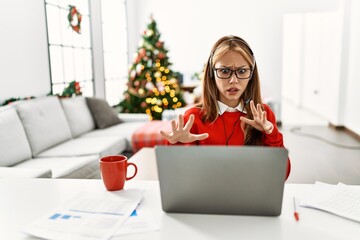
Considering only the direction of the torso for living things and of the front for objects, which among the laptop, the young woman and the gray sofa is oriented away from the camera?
the laptop

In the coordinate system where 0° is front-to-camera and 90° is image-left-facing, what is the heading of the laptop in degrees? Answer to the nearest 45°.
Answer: approximately 180°

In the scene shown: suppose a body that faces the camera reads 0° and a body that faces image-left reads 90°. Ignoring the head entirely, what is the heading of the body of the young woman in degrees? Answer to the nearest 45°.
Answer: approximately 0°

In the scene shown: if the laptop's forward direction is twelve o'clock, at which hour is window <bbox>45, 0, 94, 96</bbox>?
The window is roughly at 11 o'clock from the laptop.

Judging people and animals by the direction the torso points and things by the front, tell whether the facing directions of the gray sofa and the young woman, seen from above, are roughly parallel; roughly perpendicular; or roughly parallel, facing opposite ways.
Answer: roughly perpendicular

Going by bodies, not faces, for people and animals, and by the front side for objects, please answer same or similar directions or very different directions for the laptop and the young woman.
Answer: very different directions

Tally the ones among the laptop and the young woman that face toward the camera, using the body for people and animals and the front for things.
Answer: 1

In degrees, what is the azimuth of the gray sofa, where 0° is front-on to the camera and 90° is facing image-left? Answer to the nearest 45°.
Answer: approximately 315°

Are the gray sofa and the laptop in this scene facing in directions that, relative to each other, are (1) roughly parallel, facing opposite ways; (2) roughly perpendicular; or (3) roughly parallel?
roughly perpendicular

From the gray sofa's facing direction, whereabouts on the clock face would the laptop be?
The laptop is roughly at 1 o'clock from the gray sofa.

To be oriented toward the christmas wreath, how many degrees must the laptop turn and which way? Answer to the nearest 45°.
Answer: approximately 45° to its left

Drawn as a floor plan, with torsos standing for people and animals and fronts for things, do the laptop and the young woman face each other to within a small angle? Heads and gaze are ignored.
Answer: yes
